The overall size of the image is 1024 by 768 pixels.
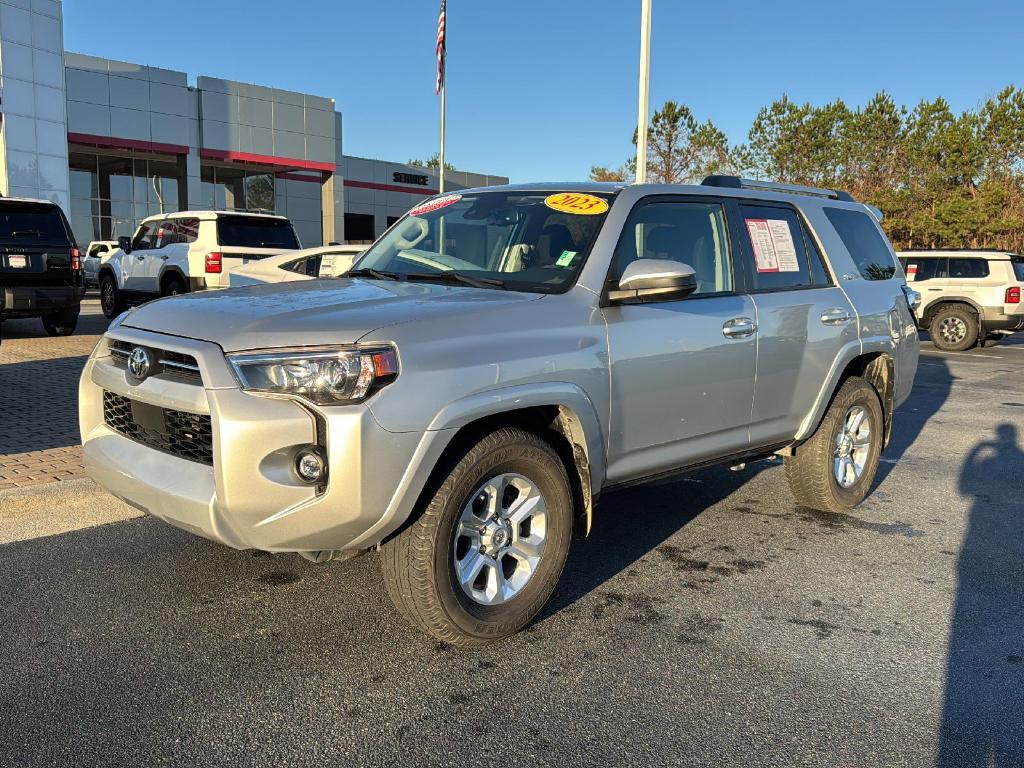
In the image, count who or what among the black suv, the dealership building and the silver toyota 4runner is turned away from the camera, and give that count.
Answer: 1

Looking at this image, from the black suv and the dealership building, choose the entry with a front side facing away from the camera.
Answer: the black suv

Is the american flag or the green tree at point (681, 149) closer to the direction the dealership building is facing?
the american flag

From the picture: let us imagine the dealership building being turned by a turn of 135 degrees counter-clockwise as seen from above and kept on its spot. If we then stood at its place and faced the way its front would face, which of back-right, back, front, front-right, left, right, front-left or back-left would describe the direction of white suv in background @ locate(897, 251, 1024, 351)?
back-right

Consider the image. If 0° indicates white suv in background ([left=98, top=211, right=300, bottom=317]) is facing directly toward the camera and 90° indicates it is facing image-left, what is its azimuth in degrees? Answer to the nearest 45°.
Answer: approximately 135°

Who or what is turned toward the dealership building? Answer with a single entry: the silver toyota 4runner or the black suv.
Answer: the black suv

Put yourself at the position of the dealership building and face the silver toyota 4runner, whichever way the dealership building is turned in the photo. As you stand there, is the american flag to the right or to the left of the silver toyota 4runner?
left

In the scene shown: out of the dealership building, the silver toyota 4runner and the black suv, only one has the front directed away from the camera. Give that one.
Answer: the black suv

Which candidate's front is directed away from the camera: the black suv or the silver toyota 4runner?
the black suv

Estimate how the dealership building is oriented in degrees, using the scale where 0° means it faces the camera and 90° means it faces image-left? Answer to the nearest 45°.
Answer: approximately 315°

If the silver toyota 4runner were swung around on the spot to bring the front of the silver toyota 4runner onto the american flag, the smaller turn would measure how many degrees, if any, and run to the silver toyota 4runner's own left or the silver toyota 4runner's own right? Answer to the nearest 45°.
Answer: approximately 135° to the silver toyota 4runner's own right

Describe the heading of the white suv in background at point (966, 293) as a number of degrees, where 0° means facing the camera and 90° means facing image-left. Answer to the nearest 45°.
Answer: approximately 135°

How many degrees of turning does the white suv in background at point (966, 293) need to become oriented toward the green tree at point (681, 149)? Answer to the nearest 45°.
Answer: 0° — it already faces it

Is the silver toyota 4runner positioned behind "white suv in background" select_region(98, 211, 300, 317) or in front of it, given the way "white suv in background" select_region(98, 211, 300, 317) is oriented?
behind

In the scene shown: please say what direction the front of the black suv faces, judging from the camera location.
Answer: facing away from the viewer

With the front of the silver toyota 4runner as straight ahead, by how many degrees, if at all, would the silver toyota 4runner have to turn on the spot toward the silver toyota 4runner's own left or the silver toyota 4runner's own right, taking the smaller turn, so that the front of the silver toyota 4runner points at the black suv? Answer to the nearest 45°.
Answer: approximately 90° to the silver toyota 4runner's own right

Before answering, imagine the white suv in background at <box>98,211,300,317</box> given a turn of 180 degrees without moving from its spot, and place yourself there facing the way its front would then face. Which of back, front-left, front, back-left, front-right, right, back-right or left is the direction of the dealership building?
back-left

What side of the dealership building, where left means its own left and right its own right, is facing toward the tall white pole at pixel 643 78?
front

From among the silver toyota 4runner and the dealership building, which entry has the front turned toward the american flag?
the dealership building
